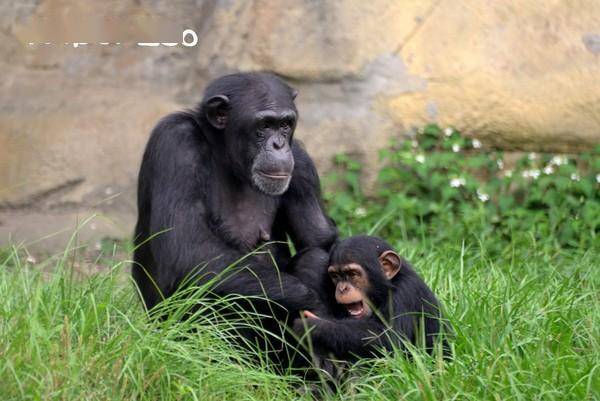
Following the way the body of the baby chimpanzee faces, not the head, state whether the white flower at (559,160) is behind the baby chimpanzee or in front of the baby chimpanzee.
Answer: behind

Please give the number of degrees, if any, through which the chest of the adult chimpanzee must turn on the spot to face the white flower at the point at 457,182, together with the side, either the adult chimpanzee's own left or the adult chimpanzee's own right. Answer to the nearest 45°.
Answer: approximately 90° to the adult chimpanzee's own left

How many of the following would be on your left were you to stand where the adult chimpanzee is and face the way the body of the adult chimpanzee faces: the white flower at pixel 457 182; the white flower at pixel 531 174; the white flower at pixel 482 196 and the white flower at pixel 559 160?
4

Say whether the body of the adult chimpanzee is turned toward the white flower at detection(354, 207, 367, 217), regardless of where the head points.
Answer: no

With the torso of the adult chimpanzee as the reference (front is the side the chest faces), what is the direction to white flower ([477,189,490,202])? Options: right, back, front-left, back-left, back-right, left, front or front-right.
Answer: left

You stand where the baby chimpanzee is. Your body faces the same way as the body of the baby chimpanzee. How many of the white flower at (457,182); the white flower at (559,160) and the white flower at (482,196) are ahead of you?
0

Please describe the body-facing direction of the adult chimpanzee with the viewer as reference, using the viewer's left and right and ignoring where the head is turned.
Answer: facing the viewer and to the right of the viewer

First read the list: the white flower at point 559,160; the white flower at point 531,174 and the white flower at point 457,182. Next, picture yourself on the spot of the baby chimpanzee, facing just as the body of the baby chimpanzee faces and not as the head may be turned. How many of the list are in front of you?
0

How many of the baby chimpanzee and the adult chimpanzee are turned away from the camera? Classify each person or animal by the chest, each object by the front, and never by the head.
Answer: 0

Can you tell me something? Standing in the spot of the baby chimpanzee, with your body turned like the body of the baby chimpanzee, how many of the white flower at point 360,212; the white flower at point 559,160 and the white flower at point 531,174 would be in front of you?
0

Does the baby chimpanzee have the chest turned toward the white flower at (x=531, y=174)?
no

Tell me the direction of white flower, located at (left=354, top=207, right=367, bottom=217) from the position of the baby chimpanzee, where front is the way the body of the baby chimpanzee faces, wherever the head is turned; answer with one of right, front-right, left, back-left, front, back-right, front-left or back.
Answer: back-right

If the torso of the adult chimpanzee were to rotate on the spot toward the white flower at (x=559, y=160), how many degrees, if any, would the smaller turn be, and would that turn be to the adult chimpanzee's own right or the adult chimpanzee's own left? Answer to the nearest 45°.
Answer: approximately 90° to the adult chimpanzee's own left

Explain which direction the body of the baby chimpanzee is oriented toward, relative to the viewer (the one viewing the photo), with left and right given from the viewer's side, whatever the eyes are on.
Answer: facing the viewer and to the left of the viewer
